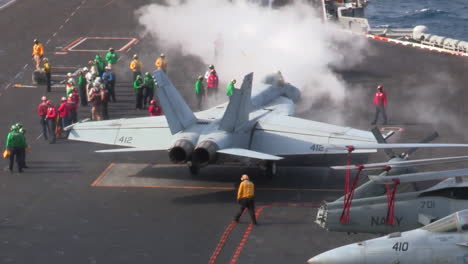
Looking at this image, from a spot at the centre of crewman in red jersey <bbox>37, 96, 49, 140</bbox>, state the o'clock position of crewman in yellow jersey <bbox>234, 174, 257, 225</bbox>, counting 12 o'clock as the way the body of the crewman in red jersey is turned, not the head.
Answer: The crewman in yellow jersey is roughly at 2 o'clock from the crewman in red jersey.

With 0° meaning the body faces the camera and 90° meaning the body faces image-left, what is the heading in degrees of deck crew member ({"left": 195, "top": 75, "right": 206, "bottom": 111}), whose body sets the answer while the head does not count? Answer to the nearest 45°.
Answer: approximately 270°

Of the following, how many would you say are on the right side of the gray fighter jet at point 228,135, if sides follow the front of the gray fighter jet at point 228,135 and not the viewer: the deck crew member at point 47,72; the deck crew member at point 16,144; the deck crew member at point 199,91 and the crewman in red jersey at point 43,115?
0

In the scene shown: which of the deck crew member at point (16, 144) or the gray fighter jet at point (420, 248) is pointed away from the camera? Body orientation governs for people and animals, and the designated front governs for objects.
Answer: the deck crew member

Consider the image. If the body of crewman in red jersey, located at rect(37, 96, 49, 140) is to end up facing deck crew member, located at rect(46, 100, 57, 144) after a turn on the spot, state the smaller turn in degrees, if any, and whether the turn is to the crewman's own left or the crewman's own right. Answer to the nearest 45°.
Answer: approximately 45° to the crewman's own right

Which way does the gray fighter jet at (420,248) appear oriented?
to the viewer's left

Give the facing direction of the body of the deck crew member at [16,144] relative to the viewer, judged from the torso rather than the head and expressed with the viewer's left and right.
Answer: facing away from the viewer

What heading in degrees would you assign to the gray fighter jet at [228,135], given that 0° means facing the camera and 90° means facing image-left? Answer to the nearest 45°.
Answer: approximately 225°

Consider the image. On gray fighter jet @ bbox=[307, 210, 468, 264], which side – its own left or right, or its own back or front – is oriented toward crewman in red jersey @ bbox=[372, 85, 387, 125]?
right

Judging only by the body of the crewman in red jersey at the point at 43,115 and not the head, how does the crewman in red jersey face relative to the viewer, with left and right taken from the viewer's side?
facing to the right of the viewer
